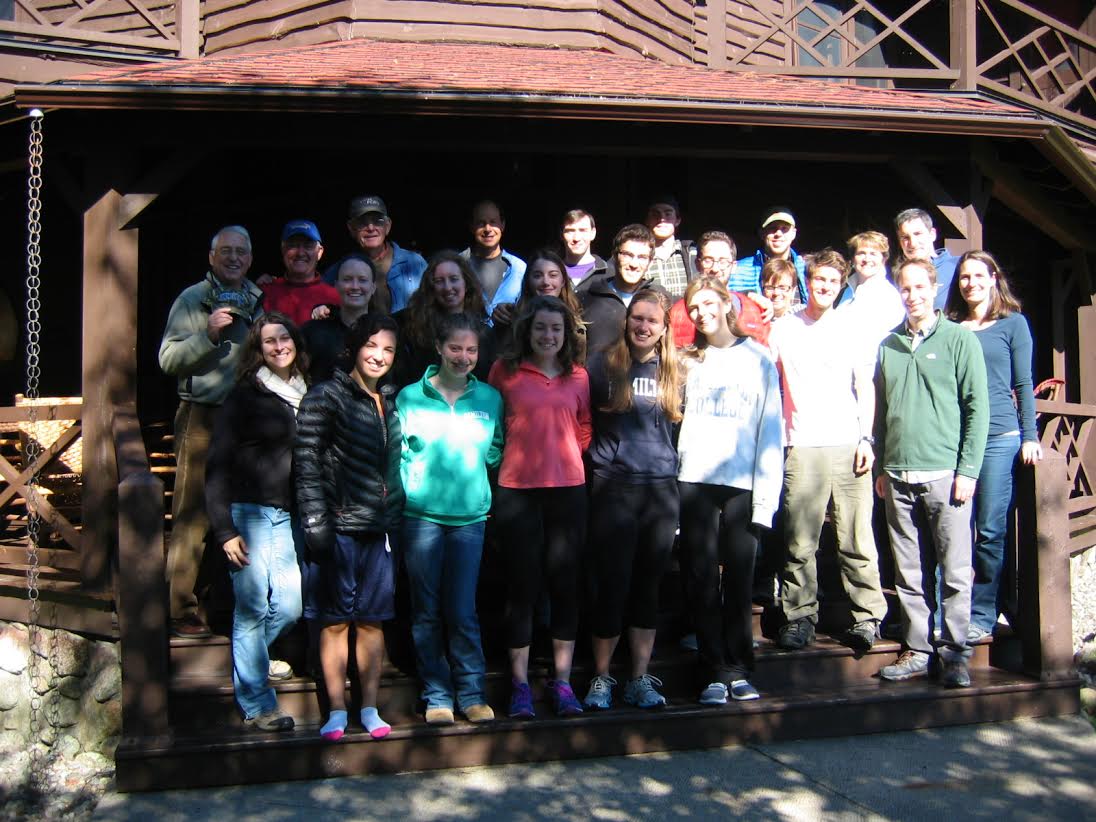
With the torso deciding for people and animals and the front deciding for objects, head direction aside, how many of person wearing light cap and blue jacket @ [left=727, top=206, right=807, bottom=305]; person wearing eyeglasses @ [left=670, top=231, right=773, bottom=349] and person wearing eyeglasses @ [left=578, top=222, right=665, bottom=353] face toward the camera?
3

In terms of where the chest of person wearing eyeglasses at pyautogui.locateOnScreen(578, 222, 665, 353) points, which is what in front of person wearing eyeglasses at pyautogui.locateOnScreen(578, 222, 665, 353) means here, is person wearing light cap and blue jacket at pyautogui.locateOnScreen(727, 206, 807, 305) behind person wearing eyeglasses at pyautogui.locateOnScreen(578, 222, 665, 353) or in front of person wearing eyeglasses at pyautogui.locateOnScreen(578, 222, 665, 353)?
behind

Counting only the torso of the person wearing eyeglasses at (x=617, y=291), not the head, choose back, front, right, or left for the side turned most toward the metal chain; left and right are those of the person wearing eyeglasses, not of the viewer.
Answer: right

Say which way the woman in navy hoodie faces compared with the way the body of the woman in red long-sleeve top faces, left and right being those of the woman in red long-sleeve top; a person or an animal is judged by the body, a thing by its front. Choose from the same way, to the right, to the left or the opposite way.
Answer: the same way

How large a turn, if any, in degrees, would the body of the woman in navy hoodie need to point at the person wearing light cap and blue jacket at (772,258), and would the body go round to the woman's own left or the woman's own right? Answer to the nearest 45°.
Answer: approximately 135° to the woman's own left

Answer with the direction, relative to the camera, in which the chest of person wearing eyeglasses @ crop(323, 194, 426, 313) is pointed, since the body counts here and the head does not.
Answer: toward the camera

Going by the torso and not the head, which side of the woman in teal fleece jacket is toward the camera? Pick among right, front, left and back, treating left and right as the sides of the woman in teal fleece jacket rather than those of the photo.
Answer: front

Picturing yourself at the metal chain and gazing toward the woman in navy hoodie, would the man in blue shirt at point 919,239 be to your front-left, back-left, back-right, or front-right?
front-left

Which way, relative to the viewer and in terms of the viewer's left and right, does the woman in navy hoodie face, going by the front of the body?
facing the viewer

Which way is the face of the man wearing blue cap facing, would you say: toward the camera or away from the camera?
toward the camera

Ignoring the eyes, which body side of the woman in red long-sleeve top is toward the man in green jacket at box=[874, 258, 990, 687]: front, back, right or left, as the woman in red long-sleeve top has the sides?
left

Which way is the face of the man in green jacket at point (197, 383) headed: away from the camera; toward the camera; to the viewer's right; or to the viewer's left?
toward the camera

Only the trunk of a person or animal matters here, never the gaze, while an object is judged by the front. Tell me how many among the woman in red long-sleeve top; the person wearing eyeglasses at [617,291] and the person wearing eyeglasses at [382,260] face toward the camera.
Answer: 3

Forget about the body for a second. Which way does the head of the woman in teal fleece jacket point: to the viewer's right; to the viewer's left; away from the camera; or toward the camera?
toward the camera

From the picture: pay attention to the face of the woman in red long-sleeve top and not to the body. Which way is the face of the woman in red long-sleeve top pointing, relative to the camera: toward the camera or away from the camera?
toward the camera

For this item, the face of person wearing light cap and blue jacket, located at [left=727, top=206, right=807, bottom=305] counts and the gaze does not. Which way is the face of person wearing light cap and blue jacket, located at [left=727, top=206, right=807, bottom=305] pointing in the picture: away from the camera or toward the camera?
toward the camera

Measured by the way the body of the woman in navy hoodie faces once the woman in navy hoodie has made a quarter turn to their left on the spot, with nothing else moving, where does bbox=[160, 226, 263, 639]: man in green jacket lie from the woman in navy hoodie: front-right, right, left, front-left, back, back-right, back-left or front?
back

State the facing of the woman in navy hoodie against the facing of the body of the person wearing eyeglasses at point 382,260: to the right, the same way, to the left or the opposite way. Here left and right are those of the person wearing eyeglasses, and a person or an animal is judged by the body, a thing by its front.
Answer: the same way
